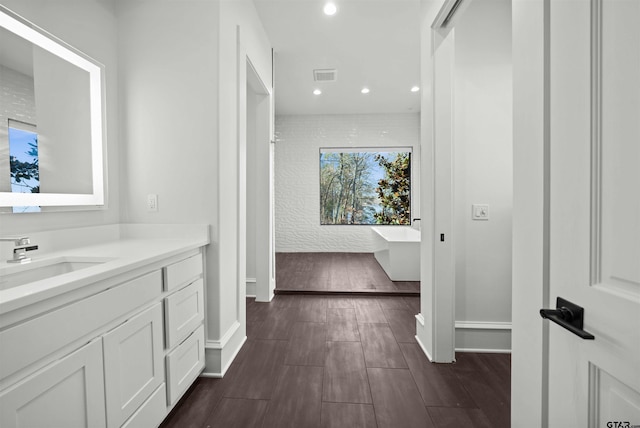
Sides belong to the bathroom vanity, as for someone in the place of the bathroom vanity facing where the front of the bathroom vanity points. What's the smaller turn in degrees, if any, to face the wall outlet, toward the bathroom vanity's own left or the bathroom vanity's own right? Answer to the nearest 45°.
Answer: approximately 135° to the bathroom vanity's own left

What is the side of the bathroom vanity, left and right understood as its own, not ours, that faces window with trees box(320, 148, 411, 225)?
left

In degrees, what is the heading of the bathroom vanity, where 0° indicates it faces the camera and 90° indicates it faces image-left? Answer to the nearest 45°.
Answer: approximately 315°

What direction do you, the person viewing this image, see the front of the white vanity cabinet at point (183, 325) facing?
facing the viewer and to the right of the viewer

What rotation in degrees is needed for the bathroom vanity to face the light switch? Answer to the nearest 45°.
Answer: approximately 45° to its left
